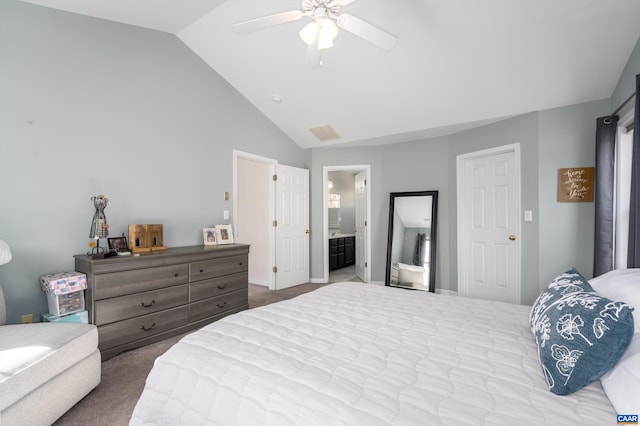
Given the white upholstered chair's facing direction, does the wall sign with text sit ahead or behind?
ahead

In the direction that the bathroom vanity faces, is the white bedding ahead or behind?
ahead

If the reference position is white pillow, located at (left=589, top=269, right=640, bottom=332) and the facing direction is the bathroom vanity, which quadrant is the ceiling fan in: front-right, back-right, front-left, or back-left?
front-left

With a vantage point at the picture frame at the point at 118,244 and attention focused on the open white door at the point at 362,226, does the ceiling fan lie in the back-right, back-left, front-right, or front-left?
front-right

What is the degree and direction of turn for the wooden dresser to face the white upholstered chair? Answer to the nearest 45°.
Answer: approximately 90° to its right

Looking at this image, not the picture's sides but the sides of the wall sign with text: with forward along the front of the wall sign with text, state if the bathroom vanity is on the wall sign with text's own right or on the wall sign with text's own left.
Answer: on the wall sign with text's own right

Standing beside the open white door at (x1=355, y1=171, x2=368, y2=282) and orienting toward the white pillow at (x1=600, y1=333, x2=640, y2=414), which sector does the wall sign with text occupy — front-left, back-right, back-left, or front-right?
front-left

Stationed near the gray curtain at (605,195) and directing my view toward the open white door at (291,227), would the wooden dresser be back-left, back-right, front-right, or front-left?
front-left

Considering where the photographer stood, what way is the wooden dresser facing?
facing the viewer and to the right of the viewer

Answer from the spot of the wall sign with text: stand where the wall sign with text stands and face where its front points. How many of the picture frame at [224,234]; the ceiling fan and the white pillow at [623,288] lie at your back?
0

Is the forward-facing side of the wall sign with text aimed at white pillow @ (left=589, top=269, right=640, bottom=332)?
yes

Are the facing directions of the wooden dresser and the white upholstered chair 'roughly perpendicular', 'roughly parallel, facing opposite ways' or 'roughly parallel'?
roughly parallel

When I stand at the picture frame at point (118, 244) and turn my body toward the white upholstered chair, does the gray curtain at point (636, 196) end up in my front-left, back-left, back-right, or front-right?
front-left
